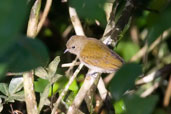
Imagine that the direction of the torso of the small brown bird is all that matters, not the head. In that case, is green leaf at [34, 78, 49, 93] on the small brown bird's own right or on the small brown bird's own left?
on the small brown bird's own left

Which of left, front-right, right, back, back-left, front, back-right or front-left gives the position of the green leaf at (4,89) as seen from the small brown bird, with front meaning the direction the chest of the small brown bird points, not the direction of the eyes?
front-left

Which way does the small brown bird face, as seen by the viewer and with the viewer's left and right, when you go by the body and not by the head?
facing to the left of the viewer

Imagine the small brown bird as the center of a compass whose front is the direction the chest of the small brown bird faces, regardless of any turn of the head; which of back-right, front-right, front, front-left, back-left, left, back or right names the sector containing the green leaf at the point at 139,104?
left

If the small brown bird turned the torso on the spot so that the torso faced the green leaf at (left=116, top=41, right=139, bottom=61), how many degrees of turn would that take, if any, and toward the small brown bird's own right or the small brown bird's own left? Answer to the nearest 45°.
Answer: approximately 135° to the small brown bird's own right
